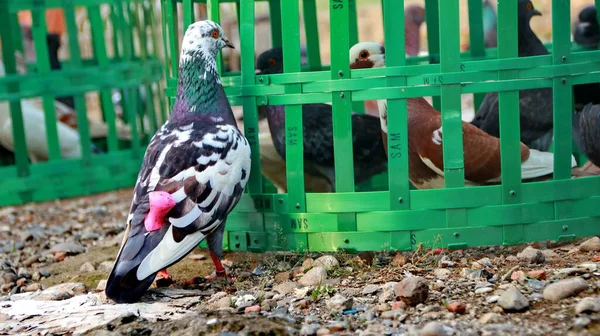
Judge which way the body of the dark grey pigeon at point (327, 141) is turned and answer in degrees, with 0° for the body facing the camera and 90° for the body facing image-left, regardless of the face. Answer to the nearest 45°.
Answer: approximately 90°

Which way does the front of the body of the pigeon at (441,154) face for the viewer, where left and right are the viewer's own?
facing to the left of the viewer

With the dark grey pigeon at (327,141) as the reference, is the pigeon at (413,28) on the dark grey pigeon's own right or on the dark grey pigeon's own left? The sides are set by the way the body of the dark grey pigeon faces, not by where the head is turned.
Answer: on the dark grey pigeon's own right

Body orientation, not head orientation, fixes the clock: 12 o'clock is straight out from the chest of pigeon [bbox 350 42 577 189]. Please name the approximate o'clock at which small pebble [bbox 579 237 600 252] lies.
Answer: The small pebble is roughly at 7 o'clock from the pigeon.

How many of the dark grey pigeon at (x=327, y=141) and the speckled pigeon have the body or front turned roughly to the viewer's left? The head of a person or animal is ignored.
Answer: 1

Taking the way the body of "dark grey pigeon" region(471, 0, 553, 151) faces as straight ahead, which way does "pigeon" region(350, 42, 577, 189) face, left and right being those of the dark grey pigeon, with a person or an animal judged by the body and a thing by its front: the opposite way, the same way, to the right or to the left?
the opposite way

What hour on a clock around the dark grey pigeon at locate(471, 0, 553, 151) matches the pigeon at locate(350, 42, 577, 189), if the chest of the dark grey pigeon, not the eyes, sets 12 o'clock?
The pigeon is roughly at 4 o'clock from the dark grey pigeon.

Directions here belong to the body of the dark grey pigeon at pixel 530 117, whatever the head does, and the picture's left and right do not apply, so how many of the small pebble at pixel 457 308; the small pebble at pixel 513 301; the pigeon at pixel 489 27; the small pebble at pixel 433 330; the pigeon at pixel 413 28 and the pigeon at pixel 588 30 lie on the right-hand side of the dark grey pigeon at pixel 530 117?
3

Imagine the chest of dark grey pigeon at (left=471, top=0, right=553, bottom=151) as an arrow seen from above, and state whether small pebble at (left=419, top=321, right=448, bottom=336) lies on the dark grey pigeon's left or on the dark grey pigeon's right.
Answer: on the dark grey pigeon's right
